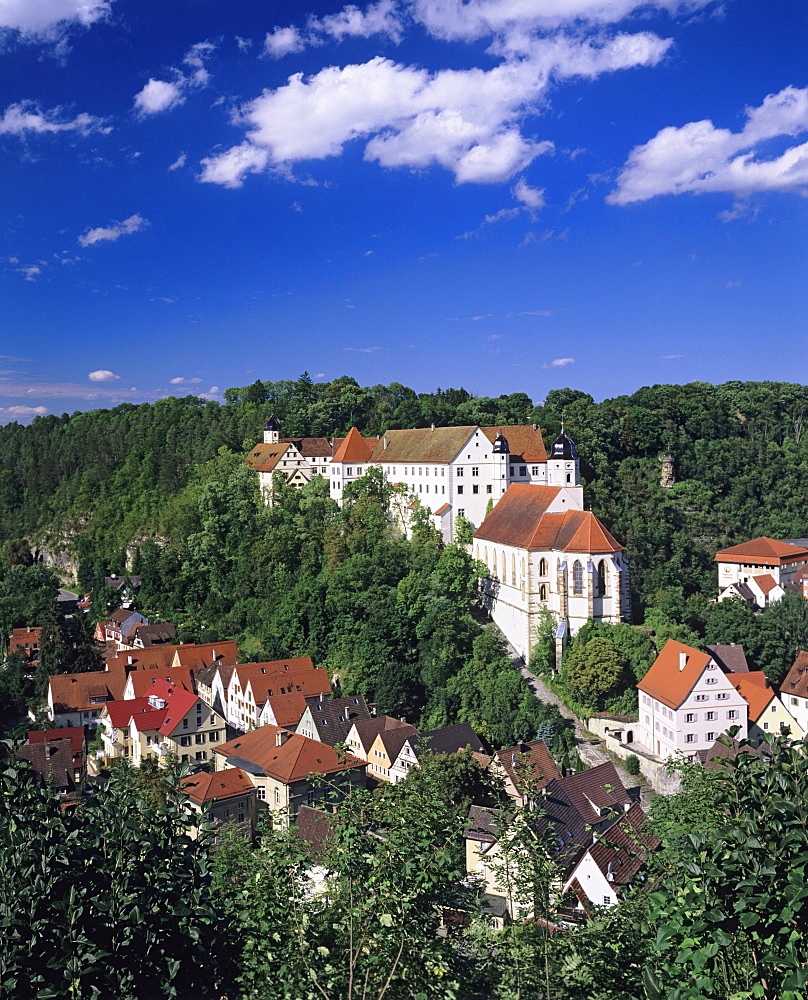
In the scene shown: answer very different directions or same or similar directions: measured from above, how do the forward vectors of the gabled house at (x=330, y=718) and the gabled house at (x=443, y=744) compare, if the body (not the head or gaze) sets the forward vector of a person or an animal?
same or similar directions

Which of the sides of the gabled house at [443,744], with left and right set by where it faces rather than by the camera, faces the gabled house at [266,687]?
right

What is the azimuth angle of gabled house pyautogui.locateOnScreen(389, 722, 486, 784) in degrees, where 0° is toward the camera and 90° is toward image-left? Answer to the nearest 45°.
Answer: approximately 45°

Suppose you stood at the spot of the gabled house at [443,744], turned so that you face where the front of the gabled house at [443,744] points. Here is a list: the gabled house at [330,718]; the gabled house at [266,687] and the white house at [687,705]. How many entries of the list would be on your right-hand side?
2

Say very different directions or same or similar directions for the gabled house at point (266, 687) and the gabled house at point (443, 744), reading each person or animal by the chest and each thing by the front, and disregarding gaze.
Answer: same or similar directions

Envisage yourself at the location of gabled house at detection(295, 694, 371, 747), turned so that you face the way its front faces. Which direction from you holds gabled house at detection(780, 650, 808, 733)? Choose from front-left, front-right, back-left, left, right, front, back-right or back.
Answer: back-left

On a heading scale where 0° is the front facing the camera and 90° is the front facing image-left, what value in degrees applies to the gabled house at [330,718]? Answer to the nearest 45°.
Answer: approximately 45°

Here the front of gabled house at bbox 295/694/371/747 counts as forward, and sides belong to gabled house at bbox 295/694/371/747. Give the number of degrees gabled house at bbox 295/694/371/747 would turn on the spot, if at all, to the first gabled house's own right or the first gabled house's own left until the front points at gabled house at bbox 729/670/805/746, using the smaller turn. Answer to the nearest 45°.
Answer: approximately 135° to the first gabled house's own left

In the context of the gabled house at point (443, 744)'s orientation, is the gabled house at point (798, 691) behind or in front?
behind

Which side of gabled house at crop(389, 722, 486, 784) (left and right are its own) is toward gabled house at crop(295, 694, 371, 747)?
right

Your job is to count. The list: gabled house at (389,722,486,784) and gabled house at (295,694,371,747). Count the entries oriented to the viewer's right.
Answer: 0

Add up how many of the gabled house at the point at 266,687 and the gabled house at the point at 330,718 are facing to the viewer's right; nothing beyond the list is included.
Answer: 0

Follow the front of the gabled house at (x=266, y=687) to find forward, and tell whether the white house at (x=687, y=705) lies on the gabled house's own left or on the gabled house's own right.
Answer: on the gabled house's own left

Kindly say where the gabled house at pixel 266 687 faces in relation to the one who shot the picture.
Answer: facing the viewer and to the left of the viewer

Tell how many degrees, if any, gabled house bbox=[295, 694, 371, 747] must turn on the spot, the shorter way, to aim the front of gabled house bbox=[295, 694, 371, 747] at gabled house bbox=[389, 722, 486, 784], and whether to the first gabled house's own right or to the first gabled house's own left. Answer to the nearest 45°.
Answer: approximately 90° to the first gabled house's own left
